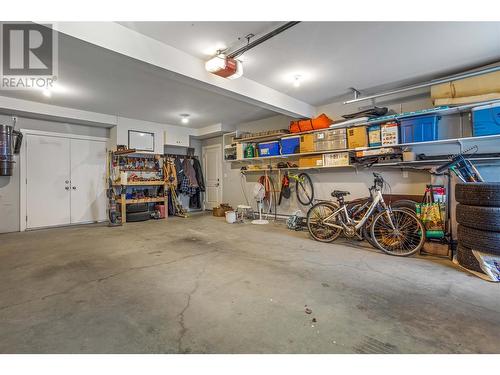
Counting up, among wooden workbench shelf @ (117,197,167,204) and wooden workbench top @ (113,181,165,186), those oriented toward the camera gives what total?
2

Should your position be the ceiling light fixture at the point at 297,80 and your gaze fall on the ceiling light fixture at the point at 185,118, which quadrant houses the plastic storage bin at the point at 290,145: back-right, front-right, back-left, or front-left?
front-right

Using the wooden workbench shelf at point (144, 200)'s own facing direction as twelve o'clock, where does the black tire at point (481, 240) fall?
The black tire is roughly at 11 o'clock from the wooden workbench shelf.

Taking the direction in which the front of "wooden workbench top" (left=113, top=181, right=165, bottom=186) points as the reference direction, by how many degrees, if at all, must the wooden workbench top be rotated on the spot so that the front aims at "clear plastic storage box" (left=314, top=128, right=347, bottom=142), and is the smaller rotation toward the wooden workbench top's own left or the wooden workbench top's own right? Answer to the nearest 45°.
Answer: approximately 45° to the wooden workbench top's own left

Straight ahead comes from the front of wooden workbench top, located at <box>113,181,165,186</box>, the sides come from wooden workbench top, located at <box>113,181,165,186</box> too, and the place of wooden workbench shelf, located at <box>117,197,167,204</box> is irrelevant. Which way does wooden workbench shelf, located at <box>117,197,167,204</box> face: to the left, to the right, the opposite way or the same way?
the same way

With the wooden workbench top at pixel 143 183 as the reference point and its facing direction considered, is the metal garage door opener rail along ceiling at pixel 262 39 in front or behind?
in front

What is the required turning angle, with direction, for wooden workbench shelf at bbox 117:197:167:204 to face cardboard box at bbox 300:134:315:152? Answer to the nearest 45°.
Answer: approximately 45° to its left

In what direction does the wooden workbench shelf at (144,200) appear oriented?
toward the camera

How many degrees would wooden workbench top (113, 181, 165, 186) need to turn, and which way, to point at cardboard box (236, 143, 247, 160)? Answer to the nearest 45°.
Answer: approximately 90° to its left

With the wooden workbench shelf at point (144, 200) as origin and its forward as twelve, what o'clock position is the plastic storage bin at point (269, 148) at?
The plastic storage bin is roughly at 10 o'clock from the wooden workbench shelf.

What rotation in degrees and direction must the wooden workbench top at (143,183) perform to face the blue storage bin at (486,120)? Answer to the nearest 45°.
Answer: approximately 45° to its left

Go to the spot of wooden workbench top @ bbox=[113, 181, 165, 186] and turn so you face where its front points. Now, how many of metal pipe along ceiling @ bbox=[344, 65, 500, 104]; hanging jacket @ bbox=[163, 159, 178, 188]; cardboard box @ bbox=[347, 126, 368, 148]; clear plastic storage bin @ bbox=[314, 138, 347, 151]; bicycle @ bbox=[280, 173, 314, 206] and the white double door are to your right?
1

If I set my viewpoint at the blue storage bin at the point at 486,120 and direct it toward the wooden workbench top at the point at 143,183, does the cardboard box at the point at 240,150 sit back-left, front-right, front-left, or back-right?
front-right

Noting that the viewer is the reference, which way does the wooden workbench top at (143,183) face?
facing the viewer

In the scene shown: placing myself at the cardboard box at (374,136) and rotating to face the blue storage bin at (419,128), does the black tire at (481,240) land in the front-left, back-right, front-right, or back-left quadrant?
front-right

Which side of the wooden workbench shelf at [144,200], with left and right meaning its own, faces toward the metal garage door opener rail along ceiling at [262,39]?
front
